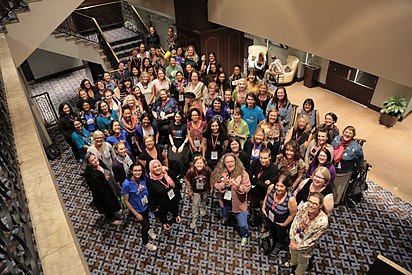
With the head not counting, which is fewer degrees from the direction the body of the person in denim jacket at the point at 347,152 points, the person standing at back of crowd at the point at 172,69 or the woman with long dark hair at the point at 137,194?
the woman with long dark hair

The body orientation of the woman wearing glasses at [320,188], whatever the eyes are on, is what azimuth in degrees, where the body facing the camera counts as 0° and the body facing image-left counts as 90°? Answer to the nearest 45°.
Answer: approximately 45°

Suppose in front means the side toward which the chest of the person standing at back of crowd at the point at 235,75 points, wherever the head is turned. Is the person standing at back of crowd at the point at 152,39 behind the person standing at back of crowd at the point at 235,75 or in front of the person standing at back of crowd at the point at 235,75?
behind

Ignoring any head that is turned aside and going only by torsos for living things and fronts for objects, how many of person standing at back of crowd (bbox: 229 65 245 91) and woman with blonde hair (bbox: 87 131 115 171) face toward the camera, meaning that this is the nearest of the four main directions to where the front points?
2

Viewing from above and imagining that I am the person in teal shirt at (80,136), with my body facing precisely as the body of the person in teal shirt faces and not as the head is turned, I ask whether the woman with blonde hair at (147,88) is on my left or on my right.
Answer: on my left
